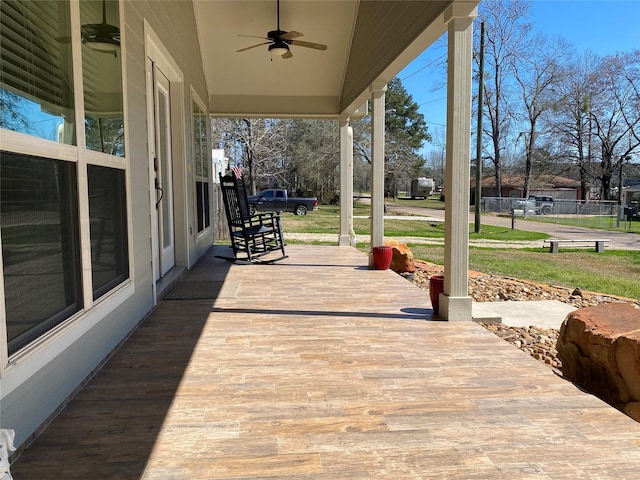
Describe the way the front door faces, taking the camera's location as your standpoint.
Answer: facing to the right of the viewer

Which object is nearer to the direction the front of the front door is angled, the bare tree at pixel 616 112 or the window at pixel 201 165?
the bare tree

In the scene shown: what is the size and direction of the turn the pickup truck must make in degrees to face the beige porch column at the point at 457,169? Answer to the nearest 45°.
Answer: approximately 90° to its left

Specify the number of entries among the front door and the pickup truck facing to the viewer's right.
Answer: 1

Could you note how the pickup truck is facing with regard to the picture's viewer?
facing to the left of the viewer

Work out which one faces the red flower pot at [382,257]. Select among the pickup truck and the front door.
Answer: the front door

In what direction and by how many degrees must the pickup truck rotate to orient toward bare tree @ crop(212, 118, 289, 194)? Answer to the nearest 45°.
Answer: approximately 90° to its right

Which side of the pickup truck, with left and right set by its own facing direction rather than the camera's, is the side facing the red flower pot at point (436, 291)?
left

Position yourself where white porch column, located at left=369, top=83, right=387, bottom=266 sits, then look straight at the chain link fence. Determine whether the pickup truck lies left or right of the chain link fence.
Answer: left

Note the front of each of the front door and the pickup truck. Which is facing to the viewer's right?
the front door

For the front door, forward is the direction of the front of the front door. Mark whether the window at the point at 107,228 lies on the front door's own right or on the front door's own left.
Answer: on the front door's own right

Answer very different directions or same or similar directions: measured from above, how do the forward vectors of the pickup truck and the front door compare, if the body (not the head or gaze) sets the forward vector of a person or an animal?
very different directions

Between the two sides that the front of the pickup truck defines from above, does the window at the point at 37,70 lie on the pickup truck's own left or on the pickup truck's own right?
on the pickup truck's own left
